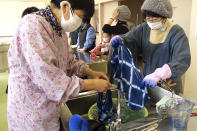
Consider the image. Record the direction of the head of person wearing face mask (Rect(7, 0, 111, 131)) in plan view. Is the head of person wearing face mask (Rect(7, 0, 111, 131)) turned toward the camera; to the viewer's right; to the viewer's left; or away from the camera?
to the viewer's right

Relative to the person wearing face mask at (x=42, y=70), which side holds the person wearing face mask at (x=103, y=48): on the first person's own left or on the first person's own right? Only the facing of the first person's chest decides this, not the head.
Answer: on the first person's own left

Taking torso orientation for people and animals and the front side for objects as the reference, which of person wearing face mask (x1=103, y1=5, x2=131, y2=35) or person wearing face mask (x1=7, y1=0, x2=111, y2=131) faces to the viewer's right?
person wearing face mask (x1=7, y1=0, x2=111, y2=131)

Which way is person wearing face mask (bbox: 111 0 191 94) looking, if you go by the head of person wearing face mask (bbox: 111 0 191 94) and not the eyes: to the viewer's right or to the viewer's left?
to the viewer's left

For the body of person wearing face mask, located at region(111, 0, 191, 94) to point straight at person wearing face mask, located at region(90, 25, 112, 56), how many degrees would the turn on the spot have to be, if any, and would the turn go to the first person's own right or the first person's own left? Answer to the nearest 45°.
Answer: approximately 90° to the first person's own right

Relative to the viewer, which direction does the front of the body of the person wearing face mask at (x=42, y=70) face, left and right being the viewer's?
facing to the right of the viewer

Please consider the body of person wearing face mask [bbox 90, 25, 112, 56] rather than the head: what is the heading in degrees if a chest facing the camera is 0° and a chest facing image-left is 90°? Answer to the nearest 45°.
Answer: approximately 45°
